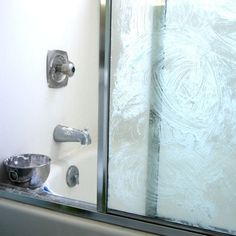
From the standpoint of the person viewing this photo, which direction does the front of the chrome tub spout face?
facing to the right of the viewer
